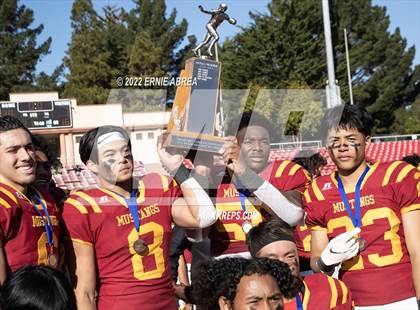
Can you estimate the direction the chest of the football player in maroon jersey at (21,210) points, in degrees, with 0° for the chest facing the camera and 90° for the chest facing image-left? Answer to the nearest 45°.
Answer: approximately 315°

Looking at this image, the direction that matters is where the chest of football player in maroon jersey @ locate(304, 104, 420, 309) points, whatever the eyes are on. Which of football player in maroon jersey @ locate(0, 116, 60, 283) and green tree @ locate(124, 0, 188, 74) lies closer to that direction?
the football player in maroon jersey

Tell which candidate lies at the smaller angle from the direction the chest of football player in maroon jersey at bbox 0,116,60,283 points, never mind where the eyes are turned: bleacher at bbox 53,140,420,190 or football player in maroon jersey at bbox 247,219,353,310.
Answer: the football player in maroon jersey

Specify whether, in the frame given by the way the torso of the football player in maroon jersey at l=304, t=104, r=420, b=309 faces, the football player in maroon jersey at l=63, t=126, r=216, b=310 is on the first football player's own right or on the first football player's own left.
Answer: on the first football player's own right

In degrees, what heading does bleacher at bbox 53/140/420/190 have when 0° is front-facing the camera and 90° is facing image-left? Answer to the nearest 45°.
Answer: approximately 0°

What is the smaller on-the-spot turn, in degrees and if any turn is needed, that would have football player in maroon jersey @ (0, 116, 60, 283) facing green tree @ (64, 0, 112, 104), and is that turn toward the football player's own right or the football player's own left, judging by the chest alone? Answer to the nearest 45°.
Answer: approximately 135° to the football player's own left

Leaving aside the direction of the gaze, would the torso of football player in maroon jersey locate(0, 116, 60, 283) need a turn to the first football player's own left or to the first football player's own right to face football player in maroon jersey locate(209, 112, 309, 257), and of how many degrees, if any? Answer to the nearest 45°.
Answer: approximately 45° to the first football player's own left

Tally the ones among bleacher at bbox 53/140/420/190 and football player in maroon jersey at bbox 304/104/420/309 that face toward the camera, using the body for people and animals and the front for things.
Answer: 2

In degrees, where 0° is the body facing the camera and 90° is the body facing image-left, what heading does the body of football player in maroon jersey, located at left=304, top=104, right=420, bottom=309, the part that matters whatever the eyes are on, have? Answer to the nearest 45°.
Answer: approximately 0°

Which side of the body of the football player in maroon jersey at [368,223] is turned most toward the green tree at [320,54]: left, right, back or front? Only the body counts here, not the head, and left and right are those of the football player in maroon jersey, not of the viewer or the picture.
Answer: back

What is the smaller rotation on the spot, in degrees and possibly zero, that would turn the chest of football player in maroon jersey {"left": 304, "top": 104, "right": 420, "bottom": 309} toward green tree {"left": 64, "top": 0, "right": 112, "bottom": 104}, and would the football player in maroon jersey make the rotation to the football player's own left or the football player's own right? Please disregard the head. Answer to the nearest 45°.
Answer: approximately 135° to the football player's own right
